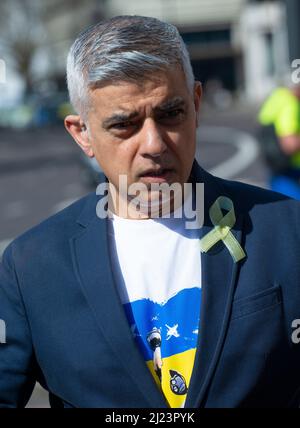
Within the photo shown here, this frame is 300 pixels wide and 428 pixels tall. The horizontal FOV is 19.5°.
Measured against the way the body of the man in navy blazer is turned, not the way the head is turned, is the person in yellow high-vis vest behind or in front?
behind

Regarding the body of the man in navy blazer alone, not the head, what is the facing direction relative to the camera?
toward the camera
